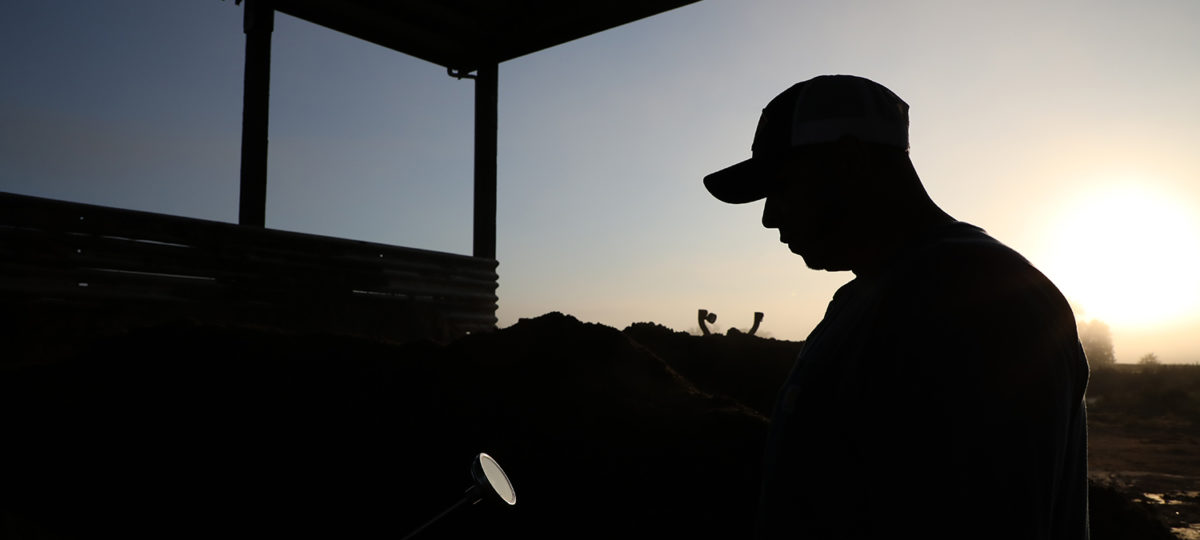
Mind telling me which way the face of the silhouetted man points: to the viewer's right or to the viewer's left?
to the viewer's left

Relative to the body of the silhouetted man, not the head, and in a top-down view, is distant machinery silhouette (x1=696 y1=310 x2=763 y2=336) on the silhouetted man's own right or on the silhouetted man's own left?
on the silhouetted man's own right

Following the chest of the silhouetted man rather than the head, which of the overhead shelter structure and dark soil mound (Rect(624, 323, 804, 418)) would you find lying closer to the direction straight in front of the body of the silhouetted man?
the overhead shelter structure

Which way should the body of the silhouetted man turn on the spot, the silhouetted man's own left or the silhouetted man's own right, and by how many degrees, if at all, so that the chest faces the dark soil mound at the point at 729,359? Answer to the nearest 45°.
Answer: approximately 90° to the silhouetted man's own right

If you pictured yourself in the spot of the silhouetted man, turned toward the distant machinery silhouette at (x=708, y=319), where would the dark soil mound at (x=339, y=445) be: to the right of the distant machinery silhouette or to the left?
left

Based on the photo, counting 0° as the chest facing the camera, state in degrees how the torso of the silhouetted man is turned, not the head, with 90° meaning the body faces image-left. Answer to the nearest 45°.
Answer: approximately 90°

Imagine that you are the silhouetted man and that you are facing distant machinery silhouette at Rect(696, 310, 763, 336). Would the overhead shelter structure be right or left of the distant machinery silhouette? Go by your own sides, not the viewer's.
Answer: left

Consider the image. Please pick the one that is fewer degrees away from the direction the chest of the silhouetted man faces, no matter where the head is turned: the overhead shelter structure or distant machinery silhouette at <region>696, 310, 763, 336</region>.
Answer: the overhead shelter structure

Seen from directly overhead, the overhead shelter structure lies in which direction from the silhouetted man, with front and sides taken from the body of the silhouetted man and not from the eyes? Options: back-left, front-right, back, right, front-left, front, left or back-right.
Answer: front-right

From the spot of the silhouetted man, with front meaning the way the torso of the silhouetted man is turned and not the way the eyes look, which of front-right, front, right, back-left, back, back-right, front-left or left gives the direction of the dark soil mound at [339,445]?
front-right
